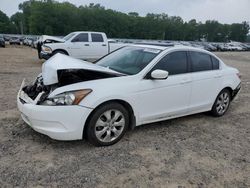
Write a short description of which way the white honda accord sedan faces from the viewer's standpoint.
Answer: facing the viewer and to the left of the viewer

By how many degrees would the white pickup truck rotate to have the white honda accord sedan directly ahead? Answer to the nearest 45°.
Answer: approximately 90° to its left

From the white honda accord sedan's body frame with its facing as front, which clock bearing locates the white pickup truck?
The white pickup truck is roughly at 4 o'clock from the white honda accord sedan.

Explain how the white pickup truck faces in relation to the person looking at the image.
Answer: facing to the left of the viewer

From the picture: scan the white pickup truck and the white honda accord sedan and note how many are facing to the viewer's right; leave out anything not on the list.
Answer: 0
